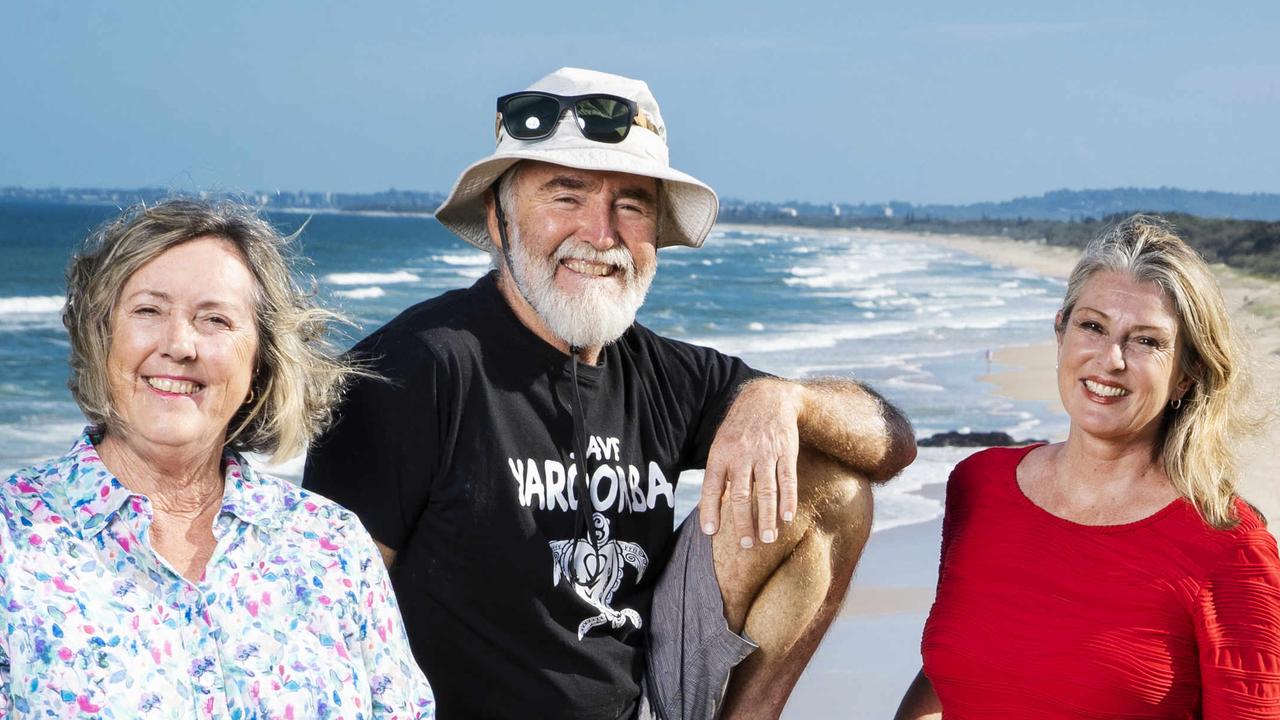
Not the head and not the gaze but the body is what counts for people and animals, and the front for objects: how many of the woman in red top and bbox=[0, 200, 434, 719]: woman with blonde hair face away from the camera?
0

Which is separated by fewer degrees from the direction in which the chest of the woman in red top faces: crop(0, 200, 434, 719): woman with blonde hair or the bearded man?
the woman with blonde hair

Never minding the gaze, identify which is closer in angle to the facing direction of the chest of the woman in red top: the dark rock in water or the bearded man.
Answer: the bearded man

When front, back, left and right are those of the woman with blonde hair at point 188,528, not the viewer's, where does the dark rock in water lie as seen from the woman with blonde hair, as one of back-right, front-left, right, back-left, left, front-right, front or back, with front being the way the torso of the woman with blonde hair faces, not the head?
back-left

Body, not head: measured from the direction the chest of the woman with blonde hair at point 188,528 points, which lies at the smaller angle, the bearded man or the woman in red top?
the woman in red top

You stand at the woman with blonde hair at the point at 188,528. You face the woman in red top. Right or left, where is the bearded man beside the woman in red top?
left

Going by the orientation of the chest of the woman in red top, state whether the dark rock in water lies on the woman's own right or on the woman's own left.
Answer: on the woman's own right

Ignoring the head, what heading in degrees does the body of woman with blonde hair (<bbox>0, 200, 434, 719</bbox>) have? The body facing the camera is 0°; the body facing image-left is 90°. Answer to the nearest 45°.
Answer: approximately 0°
